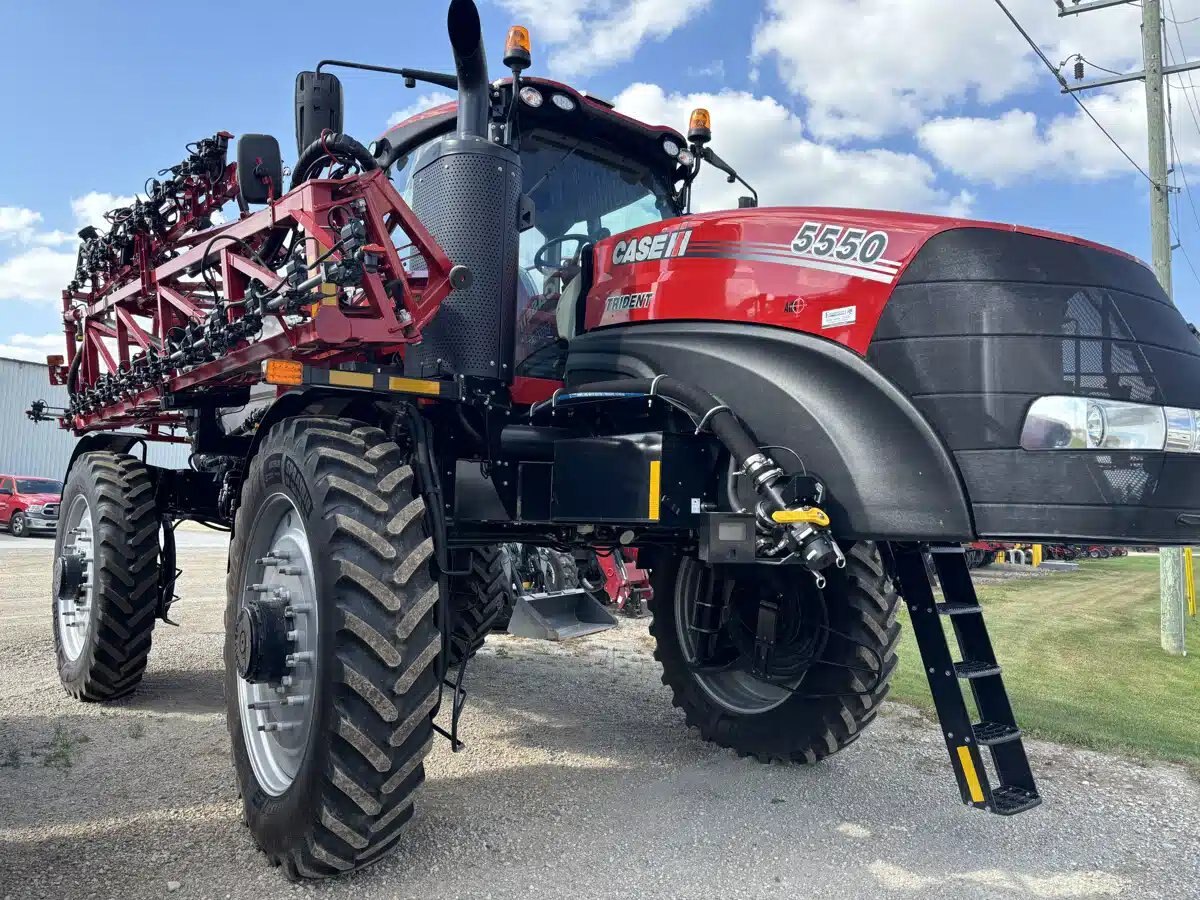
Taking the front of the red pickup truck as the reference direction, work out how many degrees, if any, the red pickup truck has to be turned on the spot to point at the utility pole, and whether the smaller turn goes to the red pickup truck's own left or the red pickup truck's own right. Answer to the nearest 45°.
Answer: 0° — it already faces it

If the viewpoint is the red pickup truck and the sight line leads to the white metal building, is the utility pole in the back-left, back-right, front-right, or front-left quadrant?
back-right

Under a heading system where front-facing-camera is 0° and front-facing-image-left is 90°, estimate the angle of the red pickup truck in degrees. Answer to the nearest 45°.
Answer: approximately 315°

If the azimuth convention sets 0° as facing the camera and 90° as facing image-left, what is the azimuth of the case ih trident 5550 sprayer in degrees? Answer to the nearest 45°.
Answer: approximately 315°

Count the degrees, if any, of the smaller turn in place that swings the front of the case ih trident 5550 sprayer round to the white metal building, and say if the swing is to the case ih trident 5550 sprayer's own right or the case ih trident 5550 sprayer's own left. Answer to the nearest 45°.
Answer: approximately 180°

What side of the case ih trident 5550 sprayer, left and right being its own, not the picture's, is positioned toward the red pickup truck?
back

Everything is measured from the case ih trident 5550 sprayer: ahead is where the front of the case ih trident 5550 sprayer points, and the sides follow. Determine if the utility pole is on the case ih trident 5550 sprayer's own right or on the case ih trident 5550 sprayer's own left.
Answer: on the case ih trident 5550 sprayer's own left
